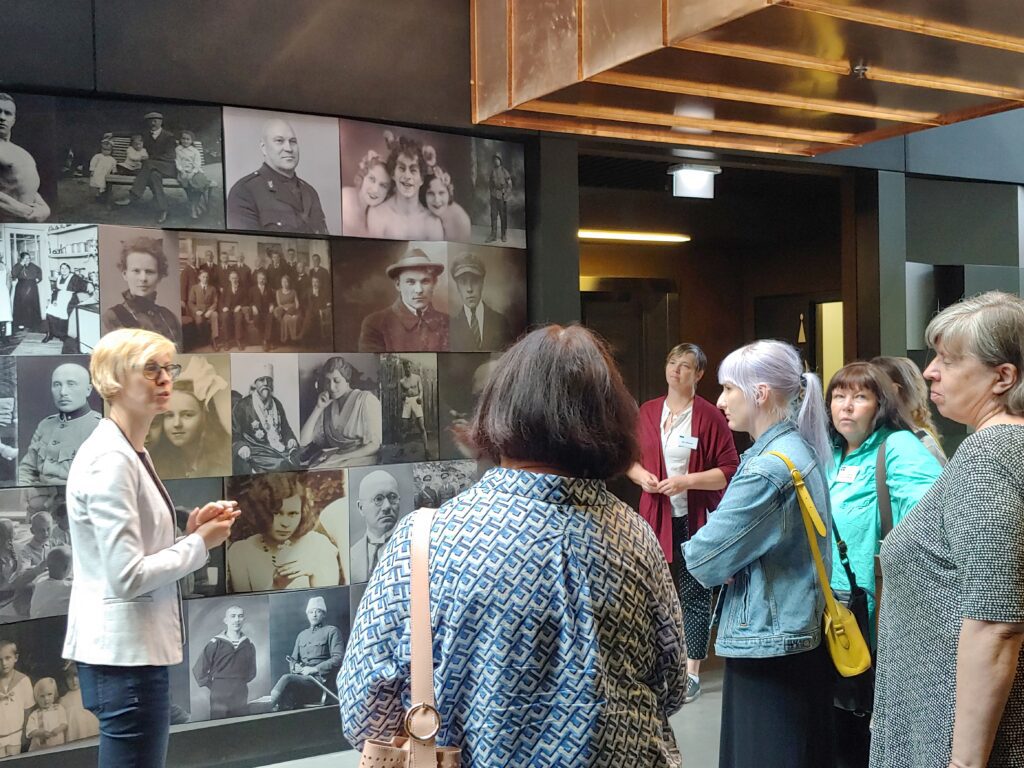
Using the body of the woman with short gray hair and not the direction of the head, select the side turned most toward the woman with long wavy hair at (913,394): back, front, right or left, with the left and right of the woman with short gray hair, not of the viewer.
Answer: right

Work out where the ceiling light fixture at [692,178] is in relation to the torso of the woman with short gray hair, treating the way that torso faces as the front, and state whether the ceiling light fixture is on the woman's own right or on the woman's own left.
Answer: on the woman's own right

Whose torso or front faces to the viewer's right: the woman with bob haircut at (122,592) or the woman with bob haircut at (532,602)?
the woman with bob haircut at (122,592)

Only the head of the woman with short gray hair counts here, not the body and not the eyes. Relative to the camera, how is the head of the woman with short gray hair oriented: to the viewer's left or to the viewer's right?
to the viewer's left

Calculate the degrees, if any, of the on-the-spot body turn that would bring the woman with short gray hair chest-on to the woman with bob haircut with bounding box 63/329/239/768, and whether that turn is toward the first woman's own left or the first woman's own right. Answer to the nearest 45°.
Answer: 0° — they already face them

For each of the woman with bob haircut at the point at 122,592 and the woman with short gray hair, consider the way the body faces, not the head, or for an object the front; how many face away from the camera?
0

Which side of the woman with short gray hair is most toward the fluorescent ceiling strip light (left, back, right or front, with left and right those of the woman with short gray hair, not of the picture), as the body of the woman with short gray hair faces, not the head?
right

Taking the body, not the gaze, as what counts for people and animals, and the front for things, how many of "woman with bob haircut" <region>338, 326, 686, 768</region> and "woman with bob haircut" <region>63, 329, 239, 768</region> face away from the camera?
1

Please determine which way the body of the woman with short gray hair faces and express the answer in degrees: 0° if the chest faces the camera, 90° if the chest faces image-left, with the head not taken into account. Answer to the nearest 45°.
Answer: approximately 90°

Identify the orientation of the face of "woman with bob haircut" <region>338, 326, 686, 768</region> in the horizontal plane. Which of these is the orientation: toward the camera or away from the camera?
away from the camera

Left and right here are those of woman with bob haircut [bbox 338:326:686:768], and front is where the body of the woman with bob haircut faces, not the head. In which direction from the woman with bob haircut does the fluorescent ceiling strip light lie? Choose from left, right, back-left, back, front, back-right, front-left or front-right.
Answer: front

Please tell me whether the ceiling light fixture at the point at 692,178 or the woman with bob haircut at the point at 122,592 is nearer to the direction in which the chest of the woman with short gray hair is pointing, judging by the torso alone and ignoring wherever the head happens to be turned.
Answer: the woman with bob haircut

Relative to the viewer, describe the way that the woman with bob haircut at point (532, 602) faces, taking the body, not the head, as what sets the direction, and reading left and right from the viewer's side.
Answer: facing away from the viewer

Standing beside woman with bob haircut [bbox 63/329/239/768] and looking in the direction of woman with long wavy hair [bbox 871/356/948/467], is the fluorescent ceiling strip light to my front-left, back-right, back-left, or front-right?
front-left

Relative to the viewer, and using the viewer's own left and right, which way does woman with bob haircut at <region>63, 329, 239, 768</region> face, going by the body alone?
facing to the right of the viewer

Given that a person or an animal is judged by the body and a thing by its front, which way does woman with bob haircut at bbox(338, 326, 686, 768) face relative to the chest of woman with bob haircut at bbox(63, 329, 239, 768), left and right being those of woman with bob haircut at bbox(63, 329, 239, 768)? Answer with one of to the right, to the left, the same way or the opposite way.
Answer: to the left
